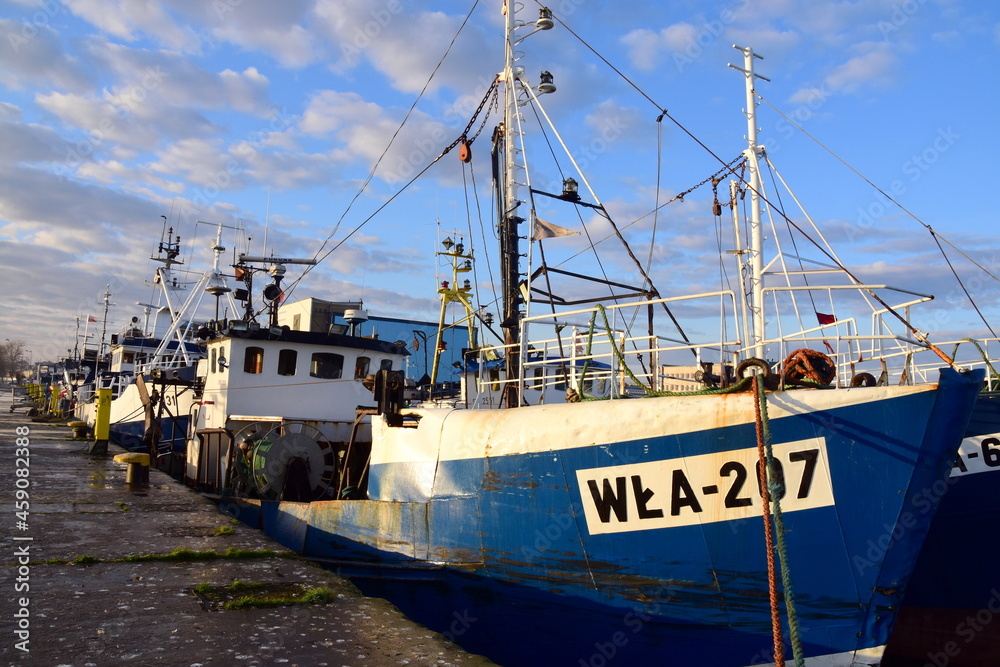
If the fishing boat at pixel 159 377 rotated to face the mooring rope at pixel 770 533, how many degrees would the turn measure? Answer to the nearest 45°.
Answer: approximately 45° to its right

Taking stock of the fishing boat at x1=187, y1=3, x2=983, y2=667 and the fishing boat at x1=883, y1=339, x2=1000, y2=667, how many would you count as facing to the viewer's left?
0

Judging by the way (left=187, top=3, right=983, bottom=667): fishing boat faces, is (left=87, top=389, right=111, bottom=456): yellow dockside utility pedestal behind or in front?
behind

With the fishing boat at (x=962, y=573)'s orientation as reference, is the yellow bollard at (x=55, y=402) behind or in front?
behind

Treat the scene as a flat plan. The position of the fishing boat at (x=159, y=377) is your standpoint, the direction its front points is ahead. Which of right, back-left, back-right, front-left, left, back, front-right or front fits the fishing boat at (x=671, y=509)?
front-right

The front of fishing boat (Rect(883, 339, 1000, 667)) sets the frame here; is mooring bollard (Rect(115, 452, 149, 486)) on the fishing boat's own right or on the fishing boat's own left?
on the fishing boat's own right

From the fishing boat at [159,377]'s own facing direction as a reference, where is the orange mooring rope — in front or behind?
in front

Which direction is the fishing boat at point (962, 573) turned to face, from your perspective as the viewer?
facing the viewer and to the right of the viewer

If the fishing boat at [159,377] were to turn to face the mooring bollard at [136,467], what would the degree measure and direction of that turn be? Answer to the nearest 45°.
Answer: approximately 45° to its right

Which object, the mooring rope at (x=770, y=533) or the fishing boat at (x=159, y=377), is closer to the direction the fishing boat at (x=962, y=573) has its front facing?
the mooring rope

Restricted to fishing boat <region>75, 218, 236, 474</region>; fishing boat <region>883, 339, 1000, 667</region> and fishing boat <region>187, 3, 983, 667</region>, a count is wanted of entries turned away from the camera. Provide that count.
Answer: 0

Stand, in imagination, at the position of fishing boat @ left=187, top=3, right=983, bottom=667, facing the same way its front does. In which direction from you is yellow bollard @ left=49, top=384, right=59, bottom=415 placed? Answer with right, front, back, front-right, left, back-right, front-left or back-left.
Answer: back

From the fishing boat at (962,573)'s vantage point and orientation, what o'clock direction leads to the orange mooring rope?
The orange mooring rope is roughly at 2 o'clock from the fishing boat.

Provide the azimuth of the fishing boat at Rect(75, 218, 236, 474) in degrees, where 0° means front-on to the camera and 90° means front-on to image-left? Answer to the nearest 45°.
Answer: approximately 315°
